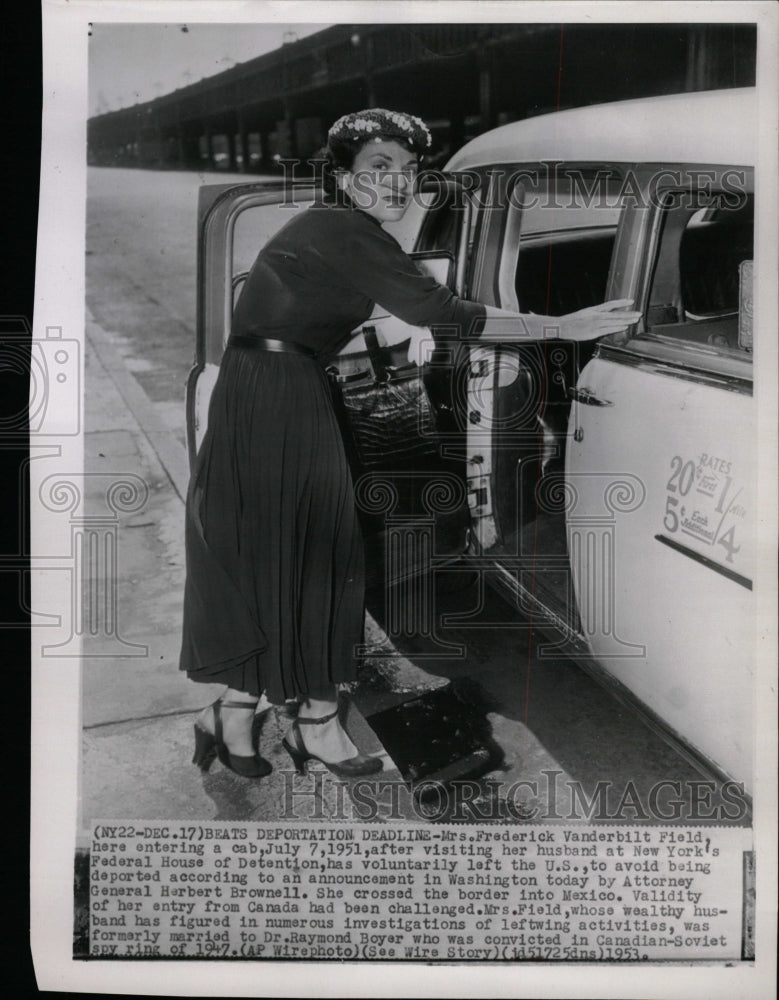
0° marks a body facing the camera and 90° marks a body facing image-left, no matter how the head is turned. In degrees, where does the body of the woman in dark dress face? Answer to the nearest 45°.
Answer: approximately 270°
